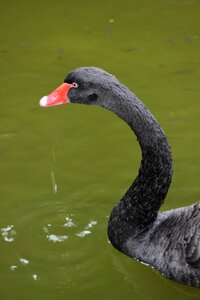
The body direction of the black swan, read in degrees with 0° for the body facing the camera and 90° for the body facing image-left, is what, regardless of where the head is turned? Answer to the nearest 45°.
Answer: approximately 90°
